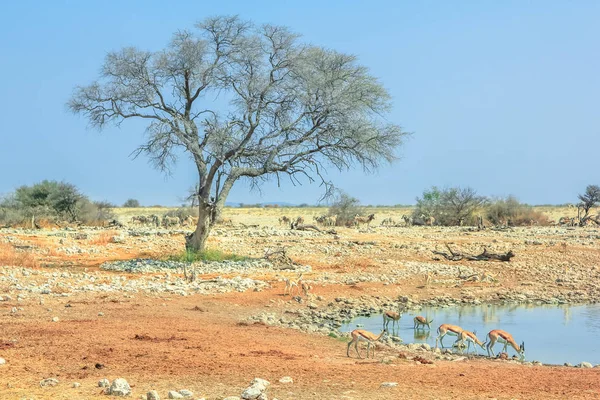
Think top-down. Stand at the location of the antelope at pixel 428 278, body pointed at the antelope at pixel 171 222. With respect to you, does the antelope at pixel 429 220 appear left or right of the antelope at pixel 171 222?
right

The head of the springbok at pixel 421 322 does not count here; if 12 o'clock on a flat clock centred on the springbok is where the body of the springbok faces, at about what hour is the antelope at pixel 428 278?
The antelope is roughly at 9 o'clock from the springbok.

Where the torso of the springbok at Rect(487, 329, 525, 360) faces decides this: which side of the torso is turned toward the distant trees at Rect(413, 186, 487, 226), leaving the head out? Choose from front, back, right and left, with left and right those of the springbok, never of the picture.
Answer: left

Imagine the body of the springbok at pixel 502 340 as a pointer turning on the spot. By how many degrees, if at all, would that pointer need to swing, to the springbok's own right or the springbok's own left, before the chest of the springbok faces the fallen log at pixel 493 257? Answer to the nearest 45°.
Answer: approximately 90° to the springbok's own left

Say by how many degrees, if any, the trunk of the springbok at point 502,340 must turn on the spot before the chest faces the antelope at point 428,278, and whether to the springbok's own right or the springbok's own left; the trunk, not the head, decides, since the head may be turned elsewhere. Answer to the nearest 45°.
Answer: approximately 90° to the springbok's own left

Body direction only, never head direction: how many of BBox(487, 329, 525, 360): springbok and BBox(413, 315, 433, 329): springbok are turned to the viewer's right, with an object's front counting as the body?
2

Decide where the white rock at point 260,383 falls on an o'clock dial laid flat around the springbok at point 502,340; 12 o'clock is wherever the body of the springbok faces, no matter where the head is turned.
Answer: The white rock is roughly at 4 o'clock from the springbok.

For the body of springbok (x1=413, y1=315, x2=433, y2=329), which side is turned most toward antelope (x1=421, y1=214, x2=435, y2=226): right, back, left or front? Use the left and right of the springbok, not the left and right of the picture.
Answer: left

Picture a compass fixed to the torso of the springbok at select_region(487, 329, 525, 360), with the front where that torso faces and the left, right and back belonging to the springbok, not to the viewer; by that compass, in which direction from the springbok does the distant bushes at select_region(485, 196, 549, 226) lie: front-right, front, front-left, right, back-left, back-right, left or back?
left

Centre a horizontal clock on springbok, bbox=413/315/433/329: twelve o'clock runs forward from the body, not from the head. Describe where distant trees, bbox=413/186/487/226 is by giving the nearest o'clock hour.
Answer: The distant trees is roughly at 9 o'clock from the springbok.

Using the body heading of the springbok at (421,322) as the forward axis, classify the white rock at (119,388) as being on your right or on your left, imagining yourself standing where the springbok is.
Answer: on your right

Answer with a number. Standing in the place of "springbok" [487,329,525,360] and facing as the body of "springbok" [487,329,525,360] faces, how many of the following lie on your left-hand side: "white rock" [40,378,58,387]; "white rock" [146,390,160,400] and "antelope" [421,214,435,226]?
1

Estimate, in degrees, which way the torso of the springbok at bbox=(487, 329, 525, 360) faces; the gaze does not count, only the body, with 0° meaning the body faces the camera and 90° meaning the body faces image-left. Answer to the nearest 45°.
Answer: approximately 270°

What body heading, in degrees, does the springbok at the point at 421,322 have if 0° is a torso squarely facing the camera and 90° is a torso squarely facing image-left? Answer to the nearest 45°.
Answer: approximately 270°
